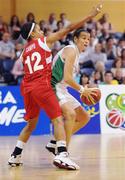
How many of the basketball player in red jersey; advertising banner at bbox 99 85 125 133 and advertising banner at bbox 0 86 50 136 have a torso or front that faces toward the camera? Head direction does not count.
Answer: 2

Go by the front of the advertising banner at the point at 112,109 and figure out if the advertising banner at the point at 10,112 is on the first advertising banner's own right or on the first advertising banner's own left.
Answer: on the first advertising banner's own right

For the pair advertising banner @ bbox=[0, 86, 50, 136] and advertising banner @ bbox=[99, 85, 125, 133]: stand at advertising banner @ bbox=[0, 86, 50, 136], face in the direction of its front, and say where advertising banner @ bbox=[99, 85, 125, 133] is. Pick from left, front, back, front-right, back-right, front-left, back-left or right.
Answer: left

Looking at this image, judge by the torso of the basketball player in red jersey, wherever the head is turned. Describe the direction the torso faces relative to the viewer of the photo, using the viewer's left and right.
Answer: facing away from the viewer and to the right of the viewer

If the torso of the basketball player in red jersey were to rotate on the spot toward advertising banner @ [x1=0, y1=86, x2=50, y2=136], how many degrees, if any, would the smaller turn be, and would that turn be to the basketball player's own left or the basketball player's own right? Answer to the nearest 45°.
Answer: approximately 45° to the basketball player's own left

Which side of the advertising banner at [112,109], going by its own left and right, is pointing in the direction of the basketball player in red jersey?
front

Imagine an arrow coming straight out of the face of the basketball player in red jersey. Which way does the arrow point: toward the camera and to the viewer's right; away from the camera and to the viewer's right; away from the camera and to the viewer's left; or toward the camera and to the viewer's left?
away from the camera and to the viewer's right
